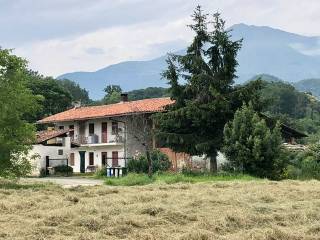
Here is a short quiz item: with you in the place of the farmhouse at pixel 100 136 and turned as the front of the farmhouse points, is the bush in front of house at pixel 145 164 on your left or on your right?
on your left

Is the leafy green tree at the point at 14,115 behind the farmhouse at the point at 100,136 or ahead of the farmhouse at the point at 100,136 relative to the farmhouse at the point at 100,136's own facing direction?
ahead

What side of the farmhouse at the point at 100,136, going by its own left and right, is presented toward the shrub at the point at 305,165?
left

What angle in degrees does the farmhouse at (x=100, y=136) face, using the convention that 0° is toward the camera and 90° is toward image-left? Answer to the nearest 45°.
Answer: approximately 45°
